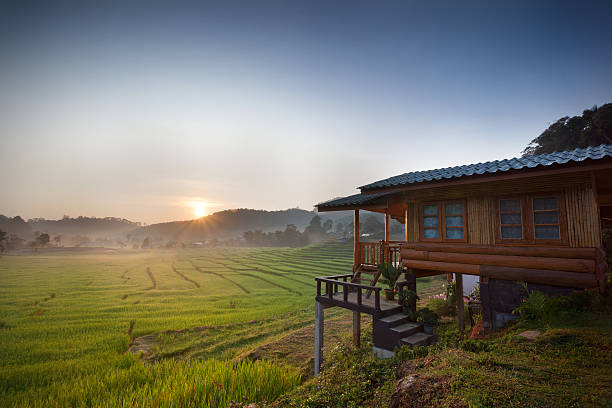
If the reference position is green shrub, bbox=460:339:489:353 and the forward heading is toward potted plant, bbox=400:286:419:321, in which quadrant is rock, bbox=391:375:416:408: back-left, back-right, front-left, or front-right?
back-left

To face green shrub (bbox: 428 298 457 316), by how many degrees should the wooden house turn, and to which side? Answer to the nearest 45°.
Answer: approximately 45° to its right

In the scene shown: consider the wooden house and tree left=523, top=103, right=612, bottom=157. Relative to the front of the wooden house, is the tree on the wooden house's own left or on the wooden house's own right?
on the wooden house's own right

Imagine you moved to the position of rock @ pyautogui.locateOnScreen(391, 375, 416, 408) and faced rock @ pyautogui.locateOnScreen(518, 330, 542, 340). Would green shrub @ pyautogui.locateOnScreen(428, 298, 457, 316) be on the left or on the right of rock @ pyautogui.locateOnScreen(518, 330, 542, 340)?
left
